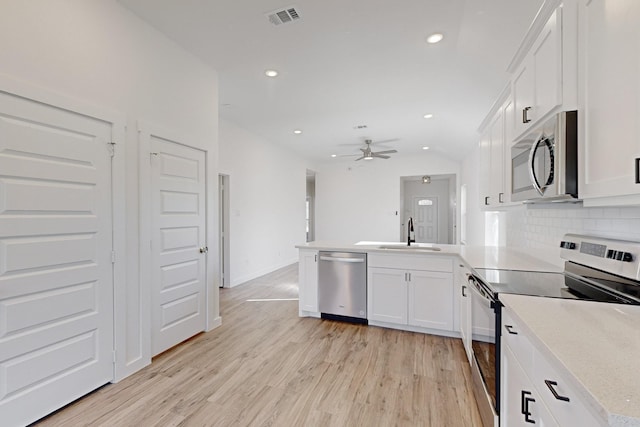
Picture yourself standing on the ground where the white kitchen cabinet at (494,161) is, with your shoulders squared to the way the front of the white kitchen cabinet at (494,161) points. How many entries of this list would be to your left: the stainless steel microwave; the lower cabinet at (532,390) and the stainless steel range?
3

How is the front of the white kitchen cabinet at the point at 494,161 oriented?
to the viewer's left

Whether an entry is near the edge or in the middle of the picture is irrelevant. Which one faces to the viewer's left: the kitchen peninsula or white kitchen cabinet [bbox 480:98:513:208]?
the white kitchen cabinet

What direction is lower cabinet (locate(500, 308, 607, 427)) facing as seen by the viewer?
to the viewer's left

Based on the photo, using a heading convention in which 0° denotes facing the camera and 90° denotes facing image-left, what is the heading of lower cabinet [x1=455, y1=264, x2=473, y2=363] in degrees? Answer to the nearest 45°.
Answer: approximately 90°

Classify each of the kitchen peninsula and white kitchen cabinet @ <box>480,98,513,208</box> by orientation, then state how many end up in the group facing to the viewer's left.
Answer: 1

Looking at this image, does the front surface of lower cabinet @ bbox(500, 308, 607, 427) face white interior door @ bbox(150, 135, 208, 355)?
yes
